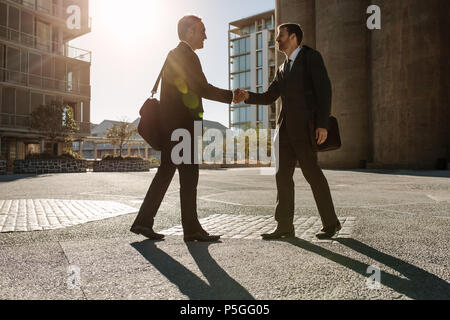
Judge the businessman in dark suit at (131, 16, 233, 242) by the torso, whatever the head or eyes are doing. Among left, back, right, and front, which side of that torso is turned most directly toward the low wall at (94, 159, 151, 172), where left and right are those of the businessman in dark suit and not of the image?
left

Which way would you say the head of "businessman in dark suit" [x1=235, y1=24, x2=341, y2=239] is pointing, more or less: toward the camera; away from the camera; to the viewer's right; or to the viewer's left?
to the viewer's left

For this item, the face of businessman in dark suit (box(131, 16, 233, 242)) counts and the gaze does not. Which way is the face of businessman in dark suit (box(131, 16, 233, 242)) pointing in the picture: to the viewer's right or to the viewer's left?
to the viewer's right

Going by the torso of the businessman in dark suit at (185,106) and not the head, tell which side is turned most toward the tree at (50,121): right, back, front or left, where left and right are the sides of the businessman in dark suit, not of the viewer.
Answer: left

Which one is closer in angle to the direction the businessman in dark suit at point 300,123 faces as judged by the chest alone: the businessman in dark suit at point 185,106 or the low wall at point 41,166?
the businessman in dark suit

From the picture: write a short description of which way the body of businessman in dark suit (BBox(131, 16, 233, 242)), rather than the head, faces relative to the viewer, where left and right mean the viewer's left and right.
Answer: facing to the right of the viewer

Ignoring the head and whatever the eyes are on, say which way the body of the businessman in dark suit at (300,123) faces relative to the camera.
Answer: to the viewer's left

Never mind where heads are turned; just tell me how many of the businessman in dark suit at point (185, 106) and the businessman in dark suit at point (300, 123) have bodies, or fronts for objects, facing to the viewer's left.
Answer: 1

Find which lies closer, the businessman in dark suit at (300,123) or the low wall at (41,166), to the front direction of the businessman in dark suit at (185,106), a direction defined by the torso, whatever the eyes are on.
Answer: the businessman in dark suit

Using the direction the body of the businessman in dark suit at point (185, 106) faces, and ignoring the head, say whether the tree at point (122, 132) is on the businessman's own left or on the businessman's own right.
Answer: on the businessman's own left

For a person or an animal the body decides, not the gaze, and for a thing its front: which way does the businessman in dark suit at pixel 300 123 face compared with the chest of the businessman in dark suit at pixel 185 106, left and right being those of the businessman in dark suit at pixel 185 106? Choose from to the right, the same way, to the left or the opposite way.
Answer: the opposite way
